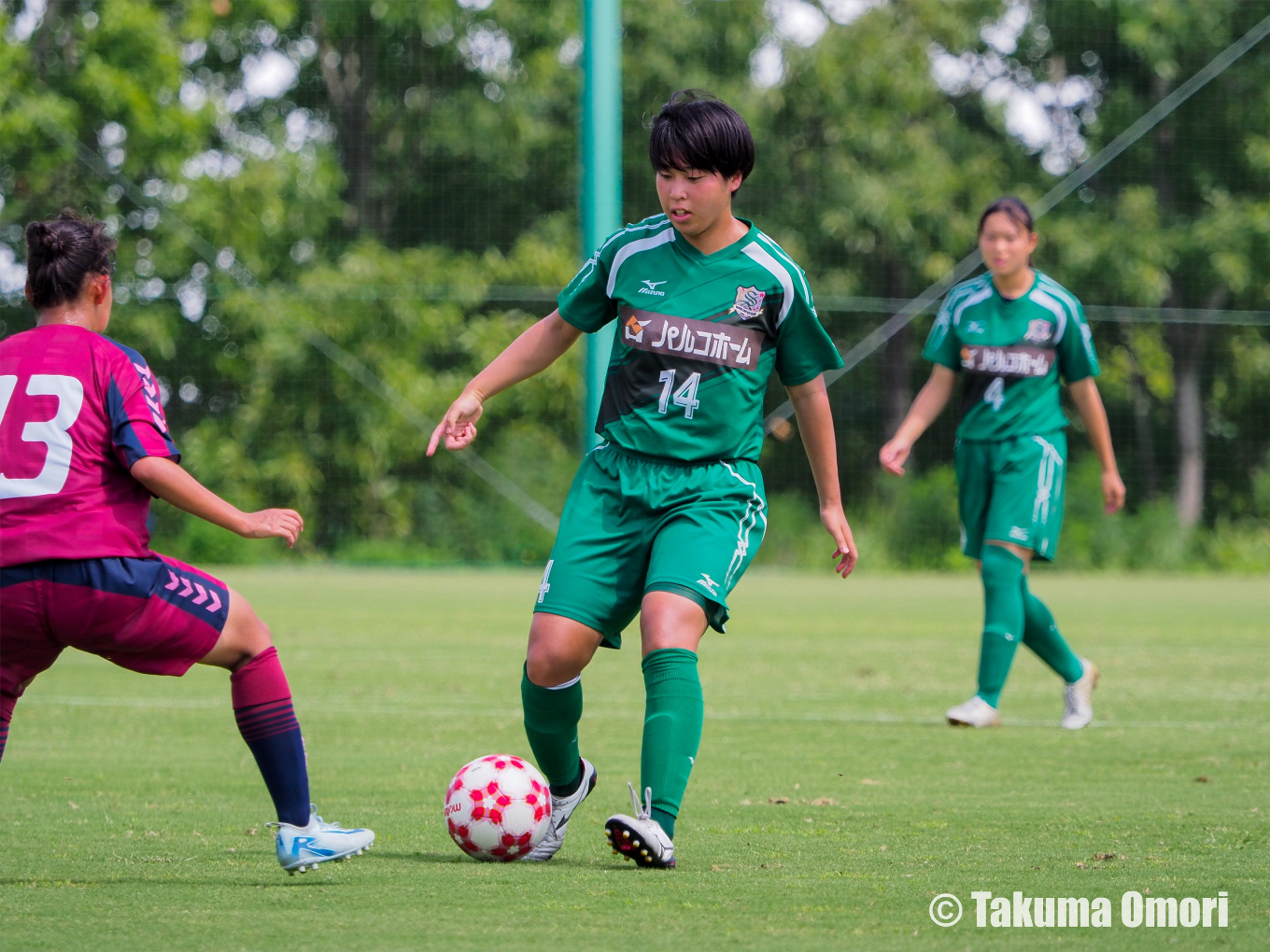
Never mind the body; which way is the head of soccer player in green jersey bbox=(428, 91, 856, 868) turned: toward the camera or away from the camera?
toward the camera

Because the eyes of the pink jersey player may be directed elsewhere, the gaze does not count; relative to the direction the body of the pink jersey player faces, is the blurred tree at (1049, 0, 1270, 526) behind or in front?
in front

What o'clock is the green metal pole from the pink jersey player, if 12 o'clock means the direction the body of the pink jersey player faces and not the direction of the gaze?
The green metal pole is roughly at 11 o'clock from the pink jersey player.

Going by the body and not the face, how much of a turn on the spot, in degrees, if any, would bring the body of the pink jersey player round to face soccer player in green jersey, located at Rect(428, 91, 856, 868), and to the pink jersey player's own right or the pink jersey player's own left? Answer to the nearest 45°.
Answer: approximately 45° to the pink jersey player's own right

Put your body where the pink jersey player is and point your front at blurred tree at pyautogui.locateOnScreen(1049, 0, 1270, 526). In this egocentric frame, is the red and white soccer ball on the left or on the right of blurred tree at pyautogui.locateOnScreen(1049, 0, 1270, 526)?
right

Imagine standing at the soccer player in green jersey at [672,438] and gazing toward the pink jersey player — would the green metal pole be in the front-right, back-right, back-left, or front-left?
back-right

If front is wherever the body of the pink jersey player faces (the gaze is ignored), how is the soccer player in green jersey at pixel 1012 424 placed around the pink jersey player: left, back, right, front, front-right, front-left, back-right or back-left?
front

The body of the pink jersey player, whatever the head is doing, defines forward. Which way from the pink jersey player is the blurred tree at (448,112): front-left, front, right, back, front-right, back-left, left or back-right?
front-left

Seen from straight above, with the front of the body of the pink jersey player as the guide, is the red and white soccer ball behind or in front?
in front

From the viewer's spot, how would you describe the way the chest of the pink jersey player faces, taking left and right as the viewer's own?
facing away from the viewer and to the right of the viewer

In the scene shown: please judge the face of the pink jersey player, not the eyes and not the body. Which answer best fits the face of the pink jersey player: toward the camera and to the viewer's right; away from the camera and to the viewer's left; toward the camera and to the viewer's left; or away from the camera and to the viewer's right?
away from the camera and to the viewer's right
